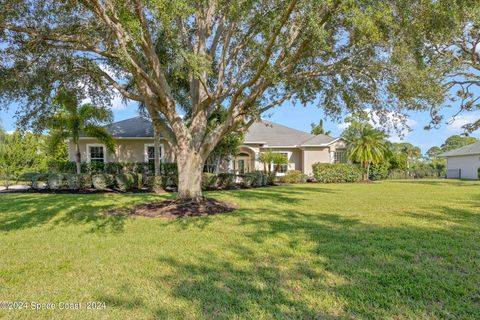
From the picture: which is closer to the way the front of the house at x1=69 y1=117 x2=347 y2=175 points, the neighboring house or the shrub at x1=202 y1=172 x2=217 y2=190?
the shrub

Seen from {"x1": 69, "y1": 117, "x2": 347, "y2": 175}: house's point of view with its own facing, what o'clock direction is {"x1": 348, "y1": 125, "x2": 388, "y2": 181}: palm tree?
The palm tree is roughly at 9 o'clock from the house.

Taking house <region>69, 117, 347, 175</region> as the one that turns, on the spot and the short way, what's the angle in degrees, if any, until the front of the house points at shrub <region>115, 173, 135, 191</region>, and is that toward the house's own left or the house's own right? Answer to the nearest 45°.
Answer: approximately 45° to the house's own right

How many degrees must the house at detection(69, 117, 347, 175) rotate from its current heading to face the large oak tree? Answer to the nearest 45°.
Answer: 0° — it already faces it

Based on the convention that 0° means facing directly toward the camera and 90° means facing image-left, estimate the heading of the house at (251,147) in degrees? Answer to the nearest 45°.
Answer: approximately 0°

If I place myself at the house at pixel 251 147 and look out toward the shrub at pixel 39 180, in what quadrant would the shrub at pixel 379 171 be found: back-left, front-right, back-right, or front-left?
back-left

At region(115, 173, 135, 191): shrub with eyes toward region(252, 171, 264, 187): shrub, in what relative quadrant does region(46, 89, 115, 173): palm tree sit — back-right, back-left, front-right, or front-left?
back-left

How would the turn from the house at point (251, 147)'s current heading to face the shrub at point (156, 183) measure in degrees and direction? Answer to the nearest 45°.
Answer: approximately 45° to its right

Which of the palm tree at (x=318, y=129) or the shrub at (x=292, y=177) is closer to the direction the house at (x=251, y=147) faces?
the shrub

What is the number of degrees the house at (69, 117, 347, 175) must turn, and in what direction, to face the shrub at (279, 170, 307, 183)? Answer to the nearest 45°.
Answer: approximately 45° to its left

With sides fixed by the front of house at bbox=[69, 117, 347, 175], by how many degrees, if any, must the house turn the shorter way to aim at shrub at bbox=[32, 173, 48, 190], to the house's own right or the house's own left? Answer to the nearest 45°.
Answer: approximately 45° to the house's own right
